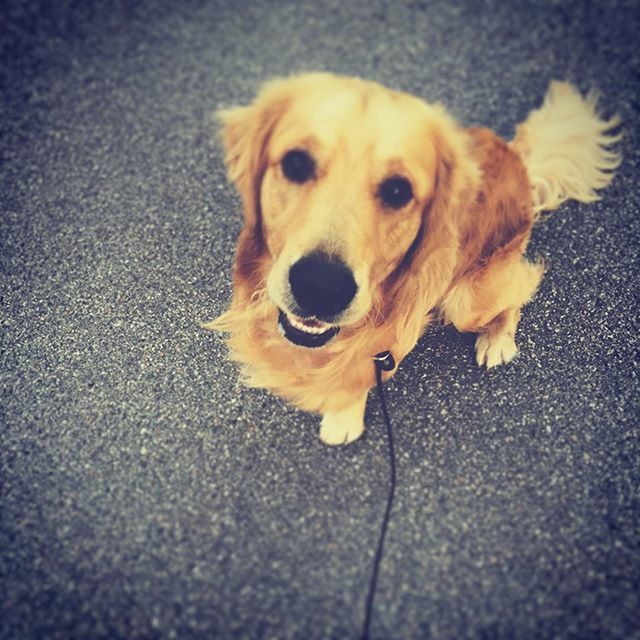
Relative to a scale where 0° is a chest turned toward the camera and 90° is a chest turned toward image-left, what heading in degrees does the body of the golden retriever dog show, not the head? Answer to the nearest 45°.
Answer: approximately 45°
